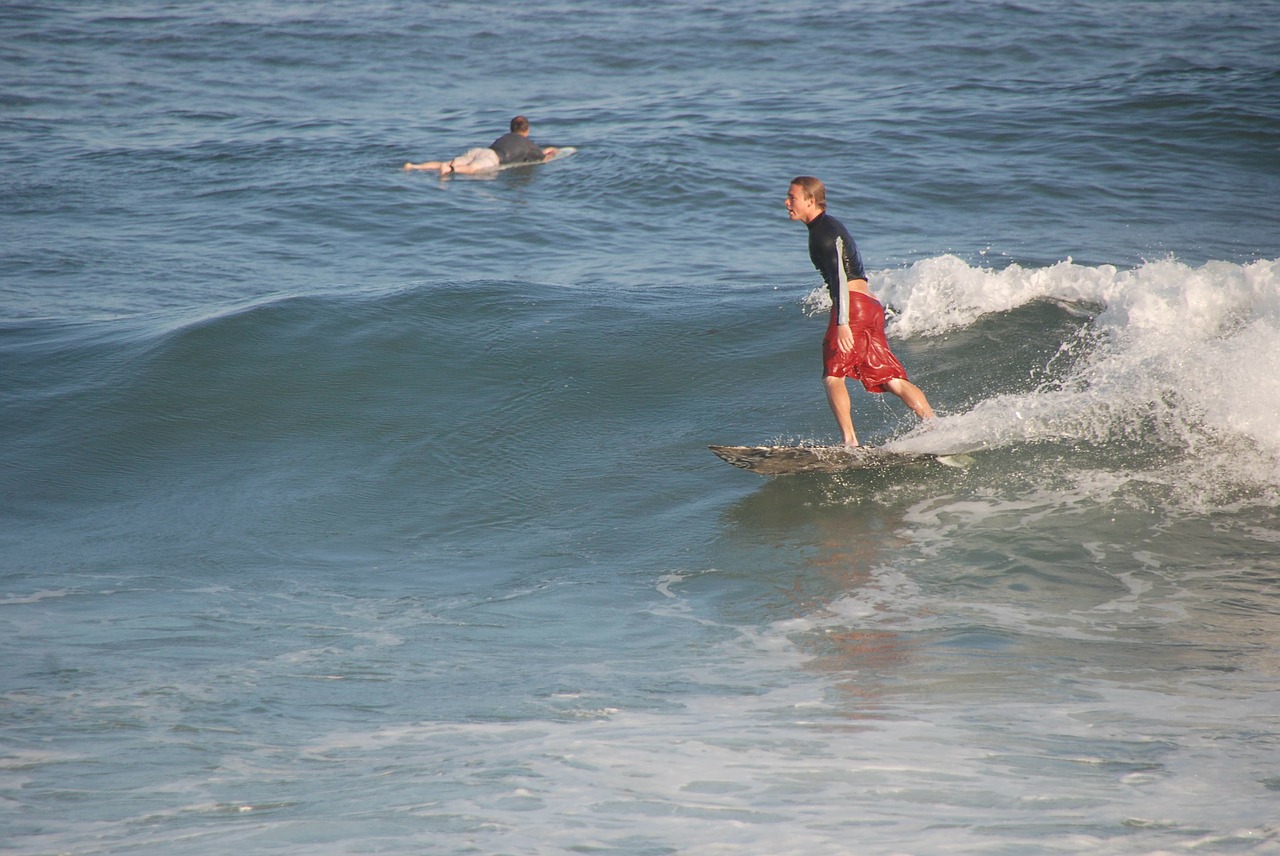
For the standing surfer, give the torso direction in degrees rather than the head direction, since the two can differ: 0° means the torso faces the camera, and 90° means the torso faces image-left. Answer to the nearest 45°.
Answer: approximately 90°

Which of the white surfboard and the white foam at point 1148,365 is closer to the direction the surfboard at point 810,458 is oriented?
the white surfboard

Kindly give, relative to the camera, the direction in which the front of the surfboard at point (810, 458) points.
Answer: facing to the left of the viewer

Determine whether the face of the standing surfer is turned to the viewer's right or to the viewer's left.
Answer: to the viewer's left
